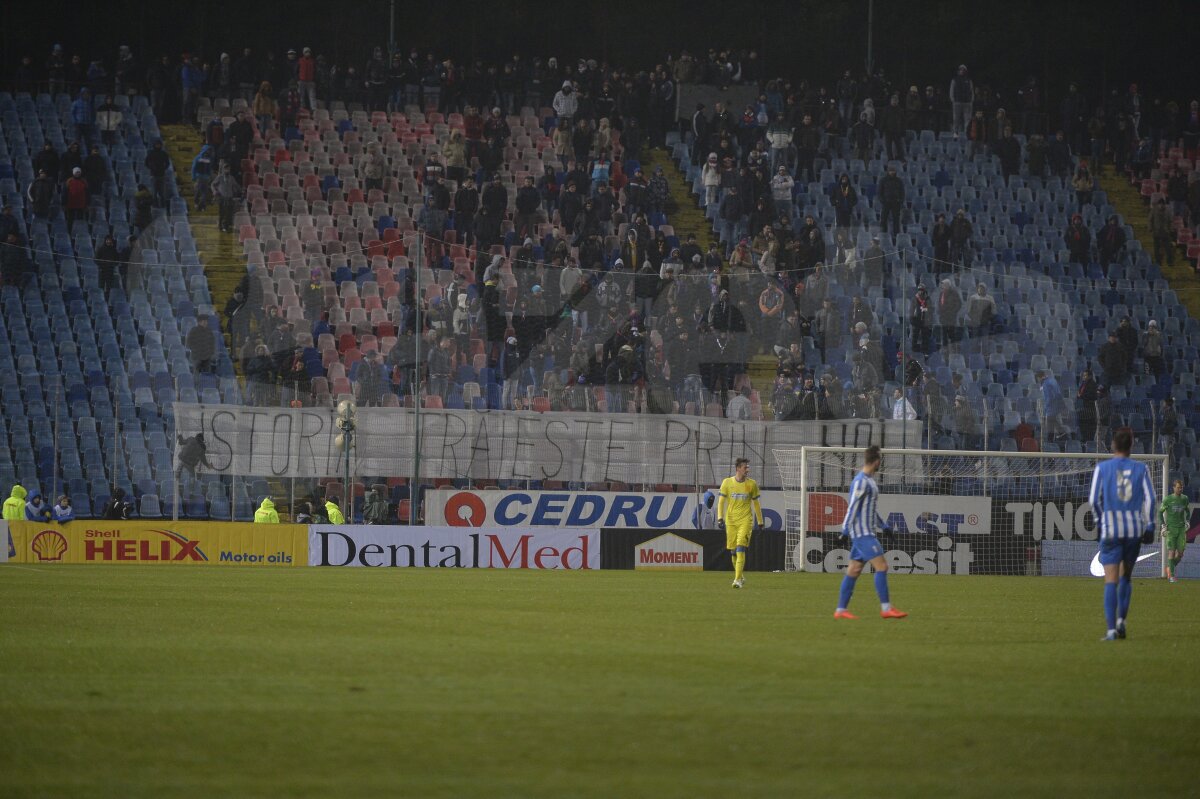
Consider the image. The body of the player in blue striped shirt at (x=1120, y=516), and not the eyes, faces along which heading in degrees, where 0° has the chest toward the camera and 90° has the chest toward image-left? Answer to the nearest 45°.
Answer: approximately 180°

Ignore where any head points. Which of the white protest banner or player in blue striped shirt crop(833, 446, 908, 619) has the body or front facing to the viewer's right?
the player in blue striped shirt

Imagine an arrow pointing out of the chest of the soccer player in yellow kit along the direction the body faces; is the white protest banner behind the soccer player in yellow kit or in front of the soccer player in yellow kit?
behind

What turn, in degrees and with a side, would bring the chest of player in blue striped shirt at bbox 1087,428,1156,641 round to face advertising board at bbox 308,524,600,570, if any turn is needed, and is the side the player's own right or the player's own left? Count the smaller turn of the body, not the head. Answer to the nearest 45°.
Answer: approximately 45° to the player's own left

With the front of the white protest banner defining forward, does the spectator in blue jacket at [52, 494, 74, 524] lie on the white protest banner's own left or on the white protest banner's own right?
on the white protest banner's own right

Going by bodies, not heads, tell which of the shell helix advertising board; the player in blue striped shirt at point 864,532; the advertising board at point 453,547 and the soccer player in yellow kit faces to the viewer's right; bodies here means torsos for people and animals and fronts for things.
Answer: the player in blue striped shirt

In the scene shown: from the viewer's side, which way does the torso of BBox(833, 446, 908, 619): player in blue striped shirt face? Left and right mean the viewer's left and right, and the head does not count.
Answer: facing to the right of the viewer

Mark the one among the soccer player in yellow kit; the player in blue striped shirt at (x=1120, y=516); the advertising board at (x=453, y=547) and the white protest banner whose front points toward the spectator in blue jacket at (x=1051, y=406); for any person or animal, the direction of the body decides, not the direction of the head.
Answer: the player in blue striped shirt

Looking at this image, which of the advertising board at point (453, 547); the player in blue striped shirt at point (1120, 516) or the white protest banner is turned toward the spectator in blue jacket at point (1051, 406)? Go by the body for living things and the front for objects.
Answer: the player in blue striped shirt
